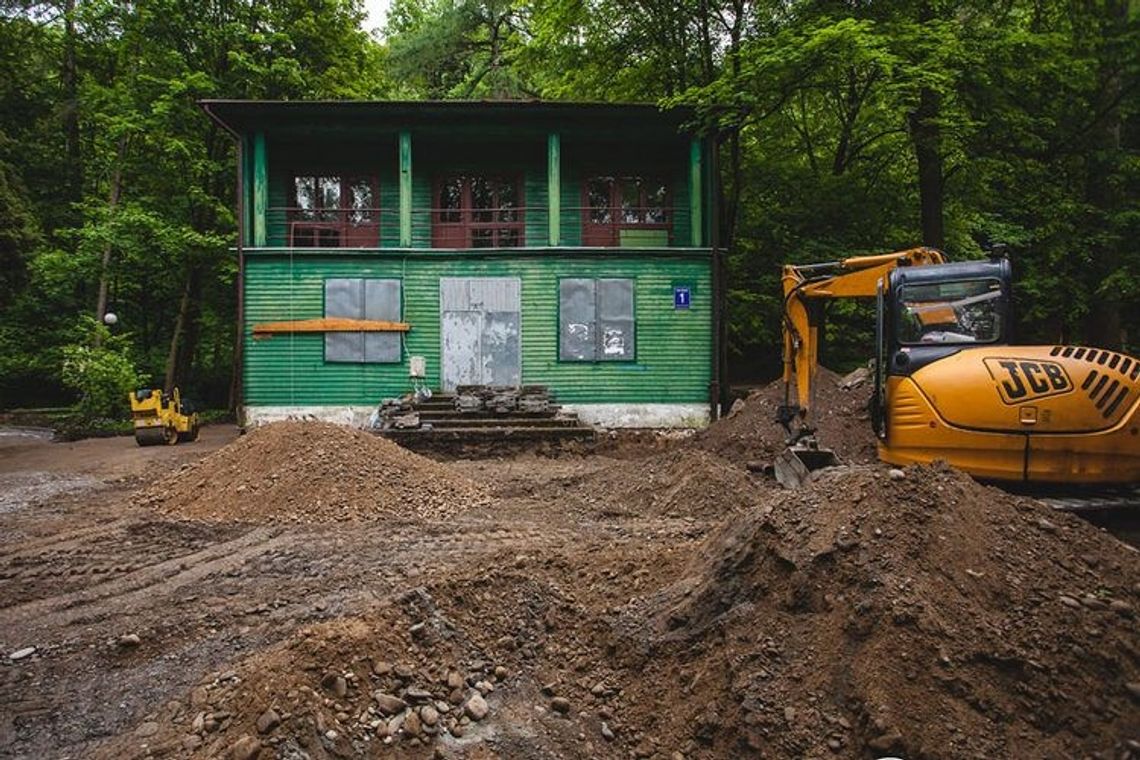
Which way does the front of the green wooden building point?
toward the camera

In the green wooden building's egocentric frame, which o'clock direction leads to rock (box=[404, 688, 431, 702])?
The rock is roughly at 12 o'clock from the green wooden building.

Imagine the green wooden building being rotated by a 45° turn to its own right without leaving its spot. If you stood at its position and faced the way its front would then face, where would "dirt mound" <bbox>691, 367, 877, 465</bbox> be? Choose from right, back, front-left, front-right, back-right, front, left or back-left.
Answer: left

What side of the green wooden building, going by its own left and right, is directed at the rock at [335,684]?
front

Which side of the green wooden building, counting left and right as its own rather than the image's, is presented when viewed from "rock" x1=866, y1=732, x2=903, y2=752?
front

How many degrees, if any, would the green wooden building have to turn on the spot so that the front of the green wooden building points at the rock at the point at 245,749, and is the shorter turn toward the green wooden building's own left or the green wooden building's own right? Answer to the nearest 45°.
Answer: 0° — it already faces it

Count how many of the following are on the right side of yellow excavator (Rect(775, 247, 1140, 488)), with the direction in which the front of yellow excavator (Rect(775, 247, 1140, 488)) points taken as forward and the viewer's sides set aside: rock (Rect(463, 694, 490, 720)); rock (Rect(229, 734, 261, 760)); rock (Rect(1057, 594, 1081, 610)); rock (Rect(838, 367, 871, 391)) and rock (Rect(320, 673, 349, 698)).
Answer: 1

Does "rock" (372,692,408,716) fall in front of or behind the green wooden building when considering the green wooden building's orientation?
in front

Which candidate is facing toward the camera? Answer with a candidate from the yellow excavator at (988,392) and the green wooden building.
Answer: the green wooden building

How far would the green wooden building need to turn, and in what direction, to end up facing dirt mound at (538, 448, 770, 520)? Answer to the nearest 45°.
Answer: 0° — it already faces it

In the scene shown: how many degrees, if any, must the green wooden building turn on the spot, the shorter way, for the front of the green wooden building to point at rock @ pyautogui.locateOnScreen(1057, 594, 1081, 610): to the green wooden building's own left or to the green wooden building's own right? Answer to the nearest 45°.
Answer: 0° — it already faces it

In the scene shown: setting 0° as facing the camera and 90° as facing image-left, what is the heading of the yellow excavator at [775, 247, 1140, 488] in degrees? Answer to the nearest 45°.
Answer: approximately 90°

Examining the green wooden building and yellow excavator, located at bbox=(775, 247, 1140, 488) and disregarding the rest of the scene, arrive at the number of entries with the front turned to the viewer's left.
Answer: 1
